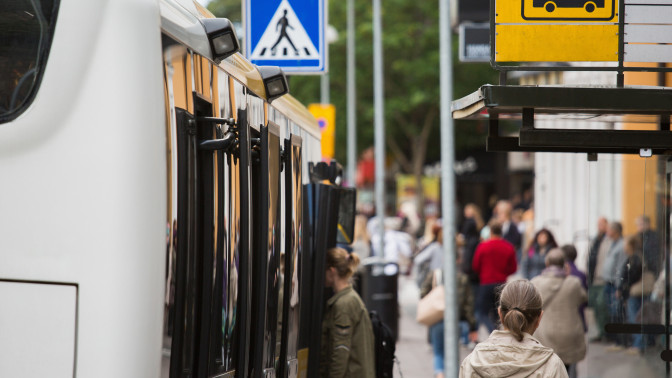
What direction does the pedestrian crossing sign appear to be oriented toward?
toward the camera

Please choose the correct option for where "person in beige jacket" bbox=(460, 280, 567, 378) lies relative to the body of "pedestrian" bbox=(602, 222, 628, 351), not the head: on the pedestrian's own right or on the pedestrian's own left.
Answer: on the pedestrian's own left

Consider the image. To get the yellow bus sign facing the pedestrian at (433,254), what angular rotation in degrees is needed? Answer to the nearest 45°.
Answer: approximately 180°

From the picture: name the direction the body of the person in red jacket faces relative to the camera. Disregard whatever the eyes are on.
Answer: away from the camera

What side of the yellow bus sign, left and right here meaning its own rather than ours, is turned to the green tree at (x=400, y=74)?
back

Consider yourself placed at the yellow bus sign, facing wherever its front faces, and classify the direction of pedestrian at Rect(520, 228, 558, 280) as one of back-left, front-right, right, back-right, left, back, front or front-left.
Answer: back

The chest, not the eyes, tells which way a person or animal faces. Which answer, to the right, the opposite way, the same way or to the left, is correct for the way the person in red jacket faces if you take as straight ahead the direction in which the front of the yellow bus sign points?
the opposite way

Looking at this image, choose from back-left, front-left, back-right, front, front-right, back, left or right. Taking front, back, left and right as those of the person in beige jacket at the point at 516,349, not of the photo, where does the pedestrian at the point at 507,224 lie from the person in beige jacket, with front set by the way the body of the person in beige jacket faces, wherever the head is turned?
front

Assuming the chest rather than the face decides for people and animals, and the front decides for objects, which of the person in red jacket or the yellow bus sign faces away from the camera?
the person in red jacket

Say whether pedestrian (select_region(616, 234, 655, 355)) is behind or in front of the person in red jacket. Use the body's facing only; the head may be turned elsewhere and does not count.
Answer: behind

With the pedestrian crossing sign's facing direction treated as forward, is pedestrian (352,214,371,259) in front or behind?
behind

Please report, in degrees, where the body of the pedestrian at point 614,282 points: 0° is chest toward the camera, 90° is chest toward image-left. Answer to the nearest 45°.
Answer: approximately 90°

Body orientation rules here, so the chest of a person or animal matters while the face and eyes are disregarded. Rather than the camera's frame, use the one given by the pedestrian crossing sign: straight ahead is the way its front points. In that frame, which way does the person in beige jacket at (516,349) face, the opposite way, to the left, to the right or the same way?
the opposite way

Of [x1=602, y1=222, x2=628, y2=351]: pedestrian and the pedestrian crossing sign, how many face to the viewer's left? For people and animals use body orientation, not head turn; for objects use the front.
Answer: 1

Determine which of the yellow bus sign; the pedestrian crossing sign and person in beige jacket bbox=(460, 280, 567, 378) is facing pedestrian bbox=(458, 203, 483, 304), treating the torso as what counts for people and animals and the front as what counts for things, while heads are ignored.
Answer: the person in beige jacket

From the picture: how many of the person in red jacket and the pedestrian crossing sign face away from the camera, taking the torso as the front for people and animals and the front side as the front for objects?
1
